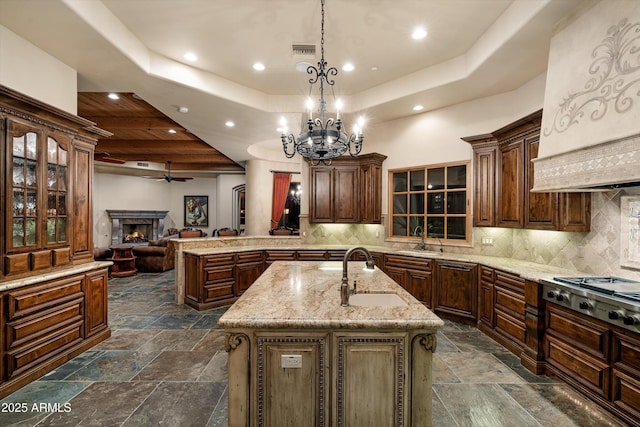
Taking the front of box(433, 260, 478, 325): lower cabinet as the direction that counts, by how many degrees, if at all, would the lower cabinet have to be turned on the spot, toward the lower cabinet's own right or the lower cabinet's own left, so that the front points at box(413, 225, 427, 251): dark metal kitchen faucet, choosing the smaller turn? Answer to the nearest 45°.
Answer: approximately 90° to the lower cabinet's own right

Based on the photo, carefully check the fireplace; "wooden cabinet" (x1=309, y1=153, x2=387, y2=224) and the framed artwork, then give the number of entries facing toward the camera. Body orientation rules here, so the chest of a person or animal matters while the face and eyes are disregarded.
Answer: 3

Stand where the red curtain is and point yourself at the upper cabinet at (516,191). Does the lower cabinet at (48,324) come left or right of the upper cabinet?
right

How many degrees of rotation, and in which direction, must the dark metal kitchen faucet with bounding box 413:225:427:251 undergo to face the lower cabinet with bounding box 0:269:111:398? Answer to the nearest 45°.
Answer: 0° — it already faces it

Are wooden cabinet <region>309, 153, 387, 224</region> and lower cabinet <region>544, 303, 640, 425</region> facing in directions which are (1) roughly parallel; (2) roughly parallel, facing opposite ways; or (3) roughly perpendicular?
roughly perpendicular

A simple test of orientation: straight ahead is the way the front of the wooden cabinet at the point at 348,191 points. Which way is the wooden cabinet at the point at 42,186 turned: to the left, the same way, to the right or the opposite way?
to the left

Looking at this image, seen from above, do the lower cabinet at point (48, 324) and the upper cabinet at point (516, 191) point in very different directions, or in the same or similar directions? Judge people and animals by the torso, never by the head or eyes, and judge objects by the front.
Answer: very different directions

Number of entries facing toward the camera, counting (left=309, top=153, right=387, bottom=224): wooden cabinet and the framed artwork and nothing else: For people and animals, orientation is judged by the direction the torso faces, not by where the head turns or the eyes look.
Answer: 2

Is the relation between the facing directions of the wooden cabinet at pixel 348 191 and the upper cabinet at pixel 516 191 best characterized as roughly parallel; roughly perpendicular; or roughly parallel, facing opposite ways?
roughly perpendicular

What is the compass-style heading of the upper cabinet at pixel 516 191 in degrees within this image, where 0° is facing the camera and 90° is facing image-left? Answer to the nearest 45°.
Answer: approximately 45°

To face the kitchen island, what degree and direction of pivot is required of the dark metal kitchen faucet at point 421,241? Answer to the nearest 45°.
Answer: approximately 45° to its left

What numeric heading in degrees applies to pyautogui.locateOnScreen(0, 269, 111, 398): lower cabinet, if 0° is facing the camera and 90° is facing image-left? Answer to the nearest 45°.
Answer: approximately 315°
